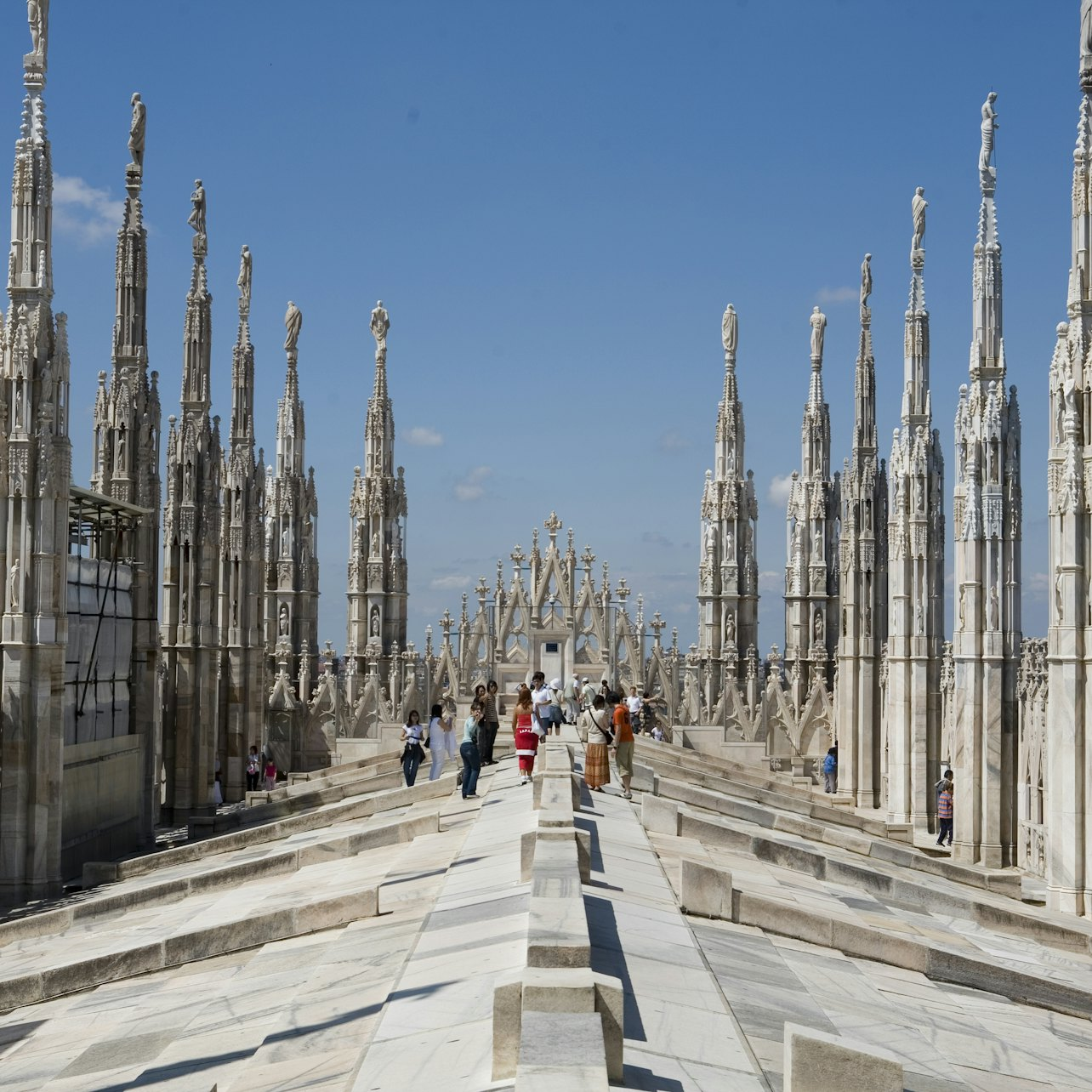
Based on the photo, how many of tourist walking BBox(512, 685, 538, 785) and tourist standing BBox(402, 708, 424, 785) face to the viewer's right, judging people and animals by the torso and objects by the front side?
0

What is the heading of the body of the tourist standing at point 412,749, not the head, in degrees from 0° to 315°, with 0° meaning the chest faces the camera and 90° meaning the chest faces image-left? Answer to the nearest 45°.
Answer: approximately 0°

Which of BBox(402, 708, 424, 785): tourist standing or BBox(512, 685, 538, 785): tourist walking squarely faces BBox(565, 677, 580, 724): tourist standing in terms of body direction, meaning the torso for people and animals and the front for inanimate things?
BBox(512, 685, 538, 785): tourist walking

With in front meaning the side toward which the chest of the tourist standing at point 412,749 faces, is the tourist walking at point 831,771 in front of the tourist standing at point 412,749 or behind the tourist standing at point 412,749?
behind

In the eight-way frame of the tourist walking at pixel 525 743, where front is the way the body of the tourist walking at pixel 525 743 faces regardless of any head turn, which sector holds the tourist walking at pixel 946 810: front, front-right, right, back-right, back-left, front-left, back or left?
front-right

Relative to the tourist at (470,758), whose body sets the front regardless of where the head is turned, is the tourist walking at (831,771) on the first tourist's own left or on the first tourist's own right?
on the first tourist's own left

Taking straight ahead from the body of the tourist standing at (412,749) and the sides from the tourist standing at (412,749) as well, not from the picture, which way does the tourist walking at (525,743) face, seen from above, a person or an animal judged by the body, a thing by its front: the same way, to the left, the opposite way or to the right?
the opposite way

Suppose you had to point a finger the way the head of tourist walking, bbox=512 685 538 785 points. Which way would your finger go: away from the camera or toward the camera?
away from the camera

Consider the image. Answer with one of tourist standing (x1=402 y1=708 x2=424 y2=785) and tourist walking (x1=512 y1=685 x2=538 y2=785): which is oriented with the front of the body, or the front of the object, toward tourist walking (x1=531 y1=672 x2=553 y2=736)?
tourist walking (x1=512 y1=685 x2=538 y2=785)

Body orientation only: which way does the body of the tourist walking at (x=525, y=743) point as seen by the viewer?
away from the camera

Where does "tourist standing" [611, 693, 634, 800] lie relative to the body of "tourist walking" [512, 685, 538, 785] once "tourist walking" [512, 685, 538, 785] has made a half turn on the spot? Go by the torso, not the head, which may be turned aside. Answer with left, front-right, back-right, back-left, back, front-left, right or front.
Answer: front-left
